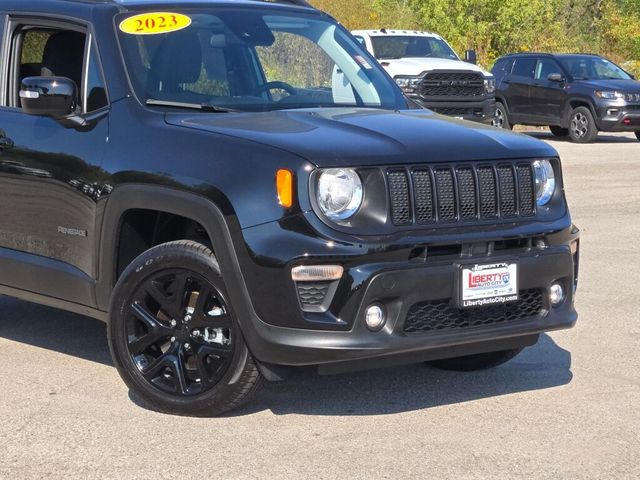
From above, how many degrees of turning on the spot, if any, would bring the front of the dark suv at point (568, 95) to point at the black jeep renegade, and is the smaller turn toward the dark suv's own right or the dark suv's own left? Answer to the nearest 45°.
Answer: approximately 45° to the dark suv's own right

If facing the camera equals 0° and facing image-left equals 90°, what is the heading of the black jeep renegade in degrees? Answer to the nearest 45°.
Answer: approximately 315°

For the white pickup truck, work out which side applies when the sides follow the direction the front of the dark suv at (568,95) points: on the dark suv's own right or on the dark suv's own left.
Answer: on the dark suv's own right

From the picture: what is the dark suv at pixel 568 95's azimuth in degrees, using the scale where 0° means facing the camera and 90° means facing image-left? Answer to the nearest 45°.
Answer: approximately 315°

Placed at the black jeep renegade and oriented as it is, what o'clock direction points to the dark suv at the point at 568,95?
The dark suv is roughly at 8 o'clock from the black jeep renegade.

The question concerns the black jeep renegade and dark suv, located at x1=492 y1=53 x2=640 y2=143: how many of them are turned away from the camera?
0

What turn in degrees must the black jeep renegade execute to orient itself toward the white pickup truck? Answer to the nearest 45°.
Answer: approximately 135° to its left
